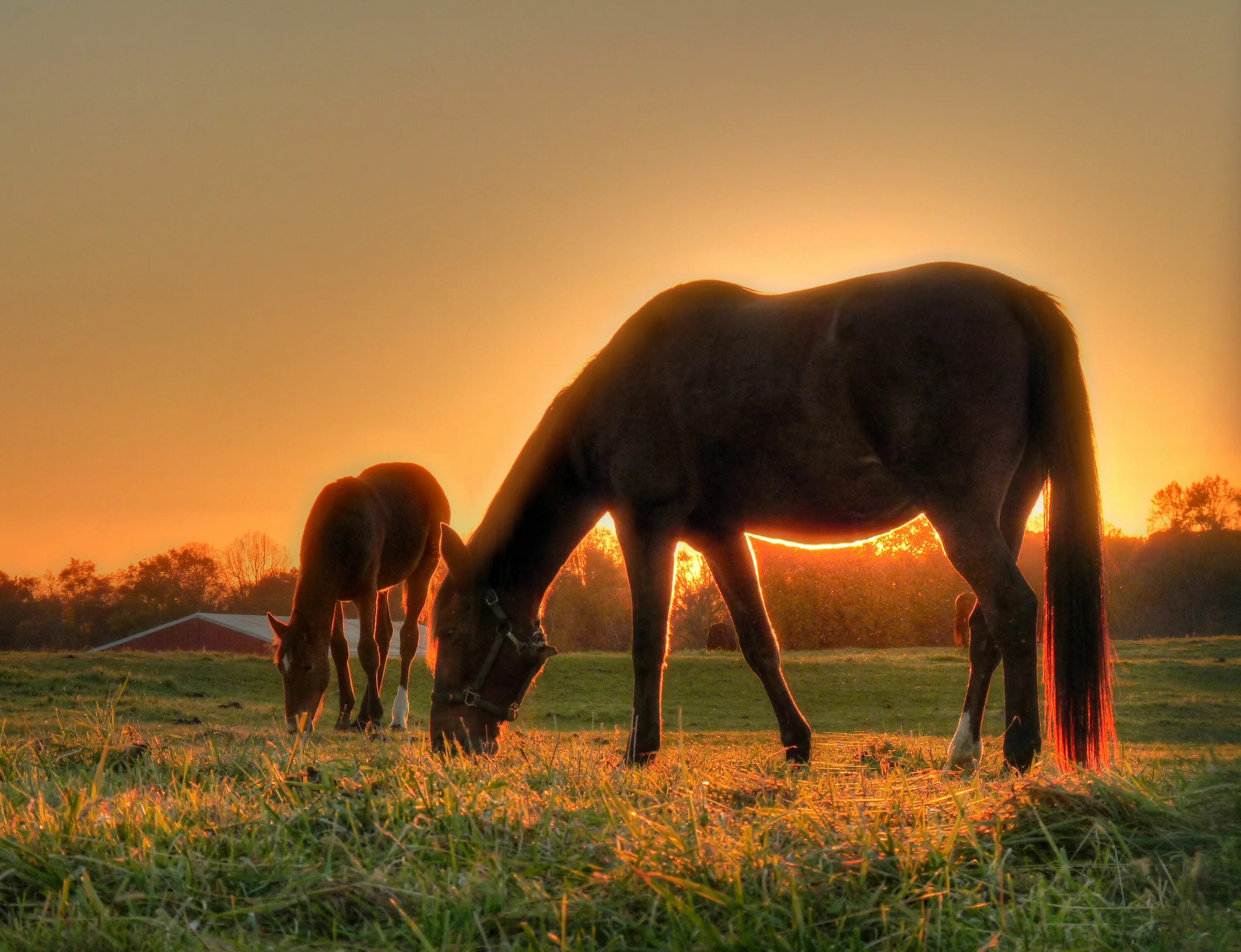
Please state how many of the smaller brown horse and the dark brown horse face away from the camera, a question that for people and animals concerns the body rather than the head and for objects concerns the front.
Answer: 0

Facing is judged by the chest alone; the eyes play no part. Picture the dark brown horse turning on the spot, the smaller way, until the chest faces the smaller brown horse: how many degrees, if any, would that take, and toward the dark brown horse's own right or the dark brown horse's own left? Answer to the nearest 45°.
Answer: approximately 45° to the dark brown horse's own right

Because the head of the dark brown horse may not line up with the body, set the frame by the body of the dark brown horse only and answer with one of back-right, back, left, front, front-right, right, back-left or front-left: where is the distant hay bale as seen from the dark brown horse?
right

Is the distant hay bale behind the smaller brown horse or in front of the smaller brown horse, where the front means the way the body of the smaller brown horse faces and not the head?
behind

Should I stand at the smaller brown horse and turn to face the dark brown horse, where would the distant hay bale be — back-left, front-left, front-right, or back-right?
back-left

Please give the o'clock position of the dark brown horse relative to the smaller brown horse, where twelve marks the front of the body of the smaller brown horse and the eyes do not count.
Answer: The dark brown horse is roughly at 10 o'clock from the smaller brown horse.

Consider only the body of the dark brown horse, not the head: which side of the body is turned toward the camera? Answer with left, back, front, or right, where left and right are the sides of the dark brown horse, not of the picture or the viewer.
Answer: left

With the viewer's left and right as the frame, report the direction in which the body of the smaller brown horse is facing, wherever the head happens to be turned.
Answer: facing the viewer and to the left of the viewer
